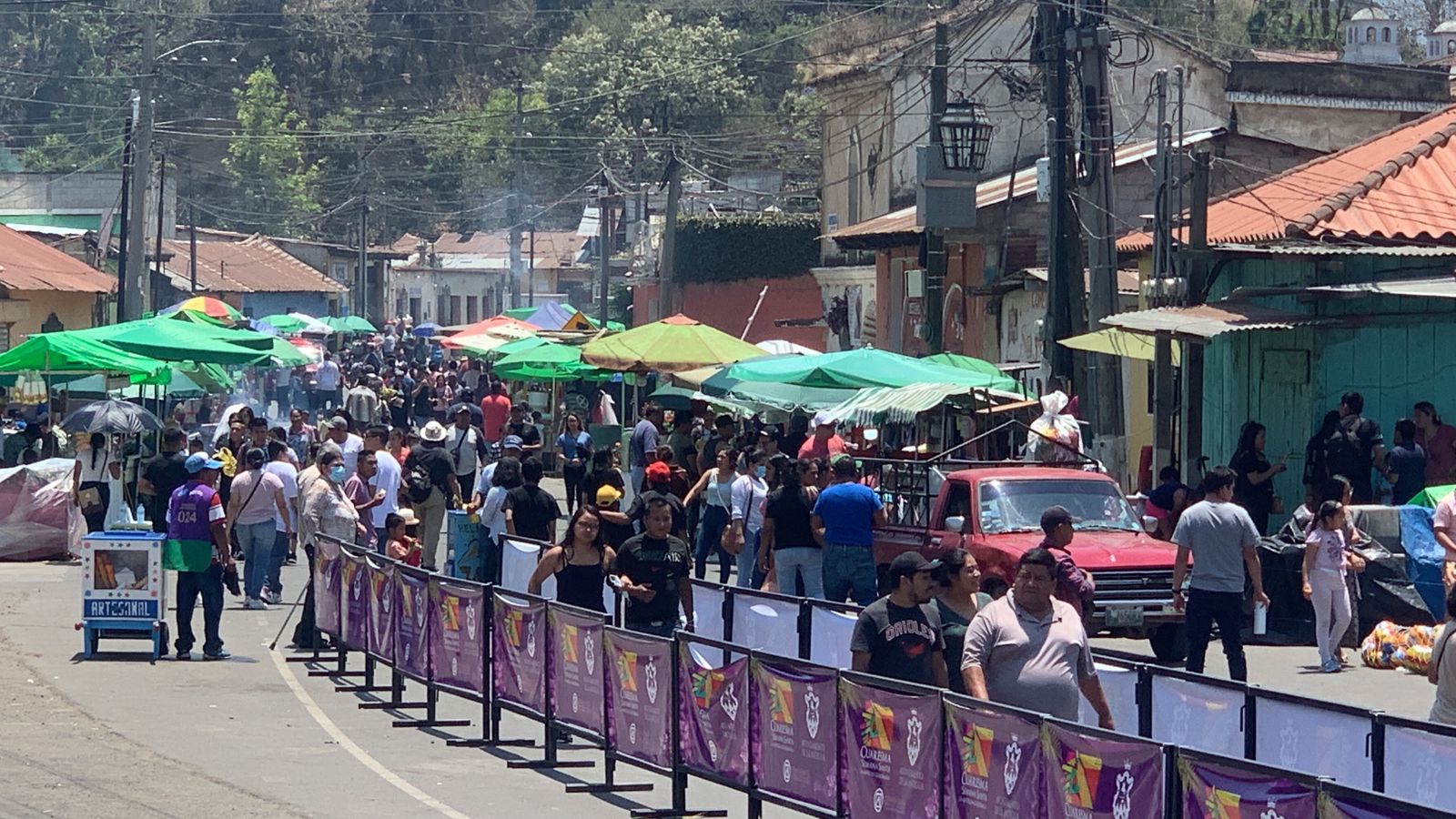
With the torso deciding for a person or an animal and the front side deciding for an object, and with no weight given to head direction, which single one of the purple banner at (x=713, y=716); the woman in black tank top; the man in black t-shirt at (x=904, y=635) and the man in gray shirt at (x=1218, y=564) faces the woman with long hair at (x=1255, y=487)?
the man in gray shirt

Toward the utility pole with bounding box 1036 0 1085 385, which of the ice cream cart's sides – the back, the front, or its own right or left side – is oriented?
left

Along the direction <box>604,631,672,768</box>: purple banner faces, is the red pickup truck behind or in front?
behind

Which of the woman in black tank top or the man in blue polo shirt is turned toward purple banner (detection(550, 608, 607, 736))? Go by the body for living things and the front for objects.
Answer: the woman in black tank top

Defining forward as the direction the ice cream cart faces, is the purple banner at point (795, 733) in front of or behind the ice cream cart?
in front

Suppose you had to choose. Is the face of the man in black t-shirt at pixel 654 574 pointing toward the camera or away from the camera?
toward the camera

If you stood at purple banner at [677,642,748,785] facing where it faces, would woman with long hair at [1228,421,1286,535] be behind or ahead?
behind

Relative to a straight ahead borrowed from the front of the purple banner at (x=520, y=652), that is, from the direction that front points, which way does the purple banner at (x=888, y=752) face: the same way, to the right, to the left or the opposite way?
the same way

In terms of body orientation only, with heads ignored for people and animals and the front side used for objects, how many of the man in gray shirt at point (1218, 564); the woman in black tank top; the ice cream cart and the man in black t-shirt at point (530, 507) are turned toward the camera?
2

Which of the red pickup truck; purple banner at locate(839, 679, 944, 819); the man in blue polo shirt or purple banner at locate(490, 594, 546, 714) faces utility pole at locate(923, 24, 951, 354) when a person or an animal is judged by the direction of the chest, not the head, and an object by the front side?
the man in blue polo shirt

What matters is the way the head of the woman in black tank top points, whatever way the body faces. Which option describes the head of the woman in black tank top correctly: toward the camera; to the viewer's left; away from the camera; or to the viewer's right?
toward the camera

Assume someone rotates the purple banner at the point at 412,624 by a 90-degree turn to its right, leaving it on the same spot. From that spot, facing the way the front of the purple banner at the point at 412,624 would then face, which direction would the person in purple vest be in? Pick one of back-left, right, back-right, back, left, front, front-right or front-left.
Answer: front

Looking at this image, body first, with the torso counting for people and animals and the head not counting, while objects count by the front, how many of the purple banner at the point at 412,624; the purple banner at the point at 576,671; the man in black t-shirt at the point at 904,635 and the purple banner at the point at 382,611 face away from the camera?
0

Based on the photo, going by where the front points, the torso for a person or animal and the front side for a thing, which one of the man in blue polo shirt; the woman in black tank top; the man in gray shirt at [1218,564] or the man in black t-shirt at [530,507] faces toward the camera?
the woman in black tank top

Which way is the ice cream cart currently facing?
toward the camera

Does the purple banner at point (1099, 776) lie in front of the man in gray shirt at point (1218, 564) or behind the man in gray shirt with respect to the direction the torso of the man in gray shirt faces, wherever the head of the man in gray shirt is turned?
behind
